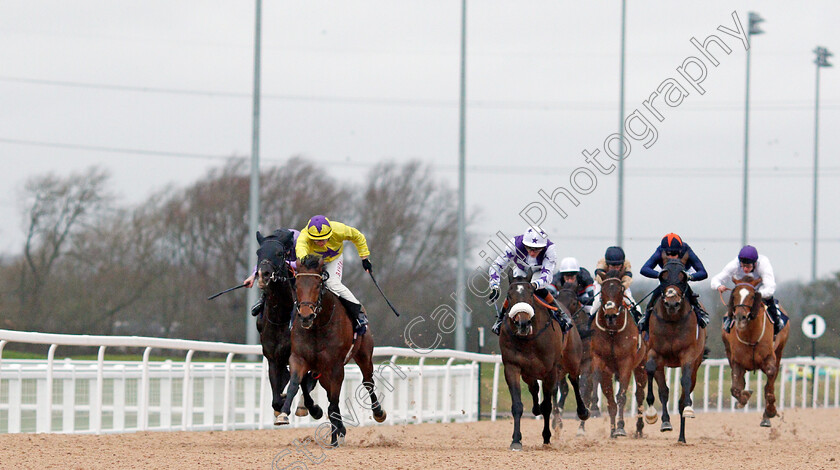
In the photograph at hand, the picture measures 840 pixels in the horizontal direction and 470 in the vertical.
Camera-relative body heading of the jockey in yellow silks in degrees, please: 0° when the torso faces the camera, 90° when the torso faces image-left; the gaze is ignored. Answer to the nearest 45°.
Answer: approximately 45°

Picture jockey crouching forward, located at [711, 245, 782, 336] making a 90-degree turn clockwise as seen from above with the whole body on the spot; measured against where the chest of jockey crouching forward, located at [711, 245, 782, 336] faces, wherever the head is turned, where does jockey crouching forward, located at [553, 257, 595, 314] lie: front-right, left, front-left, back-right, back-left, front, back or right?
front

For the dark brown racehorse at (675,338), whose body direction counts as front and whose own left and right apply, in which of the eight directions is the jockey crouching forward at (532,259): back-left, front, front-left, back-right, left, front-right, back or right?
front-right

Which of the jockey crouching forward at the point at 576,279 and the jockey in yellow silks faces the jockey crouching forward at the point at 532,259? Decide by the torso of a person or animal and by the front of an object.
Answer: the jockey crouching forward at the point at 576,279

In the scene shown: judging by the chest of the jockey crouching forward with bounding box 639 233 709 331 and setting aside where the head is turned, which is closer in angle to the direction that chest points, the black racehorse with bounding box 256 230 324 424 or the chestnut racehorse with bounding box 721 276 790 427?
the black racehorse

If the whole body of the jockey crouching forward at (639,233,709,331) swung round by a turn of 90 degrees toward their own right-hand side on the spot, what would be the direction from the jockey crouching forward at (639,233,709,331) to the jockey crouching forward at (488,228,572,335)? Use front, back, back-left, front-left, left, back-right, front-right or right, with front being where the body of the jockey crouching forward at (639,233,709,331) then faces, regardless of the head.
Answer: front-left

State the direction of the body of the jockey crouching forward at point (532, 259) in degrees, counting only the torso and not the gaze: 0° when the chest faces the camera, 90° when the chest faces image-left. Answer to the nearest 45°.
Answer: approximately 0°

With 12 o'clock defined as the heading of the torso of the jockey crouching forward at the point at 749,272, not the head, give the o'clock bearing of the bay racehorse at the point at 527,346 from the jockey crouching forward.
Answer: The bay racehorse is roughly at 1 o'clock from the jockey crouching forward.

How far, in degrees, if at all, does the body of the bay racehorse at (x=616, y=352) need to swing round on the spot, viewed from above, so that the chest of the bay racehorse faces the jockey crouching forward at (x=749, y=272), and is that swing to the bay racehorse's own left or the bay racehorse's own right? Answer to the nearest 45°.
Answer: approximately 135° to the bay racehorse's own left
